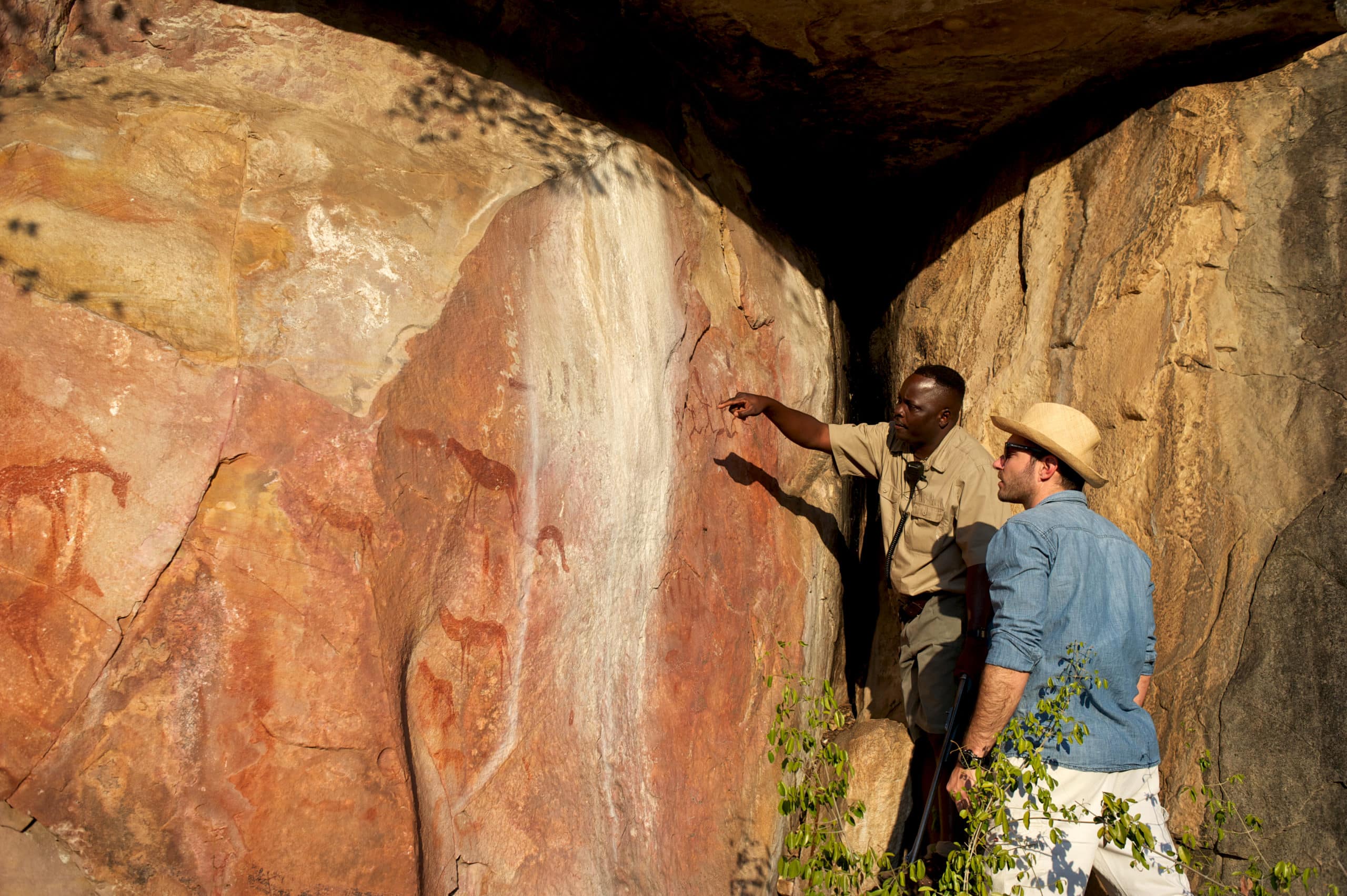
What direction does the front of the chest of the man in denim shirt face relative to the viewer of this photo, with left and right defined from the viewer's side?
facing away from the viewer and to the left of the viewer

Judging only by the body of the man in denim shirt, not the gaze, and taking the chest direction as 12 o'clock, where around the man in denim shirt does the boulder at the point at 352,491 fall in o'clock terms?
The boulder is roughly at 10 o'clock from the man in denim shirt.

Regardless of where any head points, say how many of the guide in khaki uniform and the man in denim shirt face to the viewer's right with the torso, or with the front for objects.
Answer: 0

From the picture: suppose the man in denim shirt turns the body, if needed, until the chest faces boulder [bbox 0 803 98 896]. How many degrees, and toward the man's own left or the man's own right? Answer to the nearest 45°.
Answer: approximately 90° to the man's own left

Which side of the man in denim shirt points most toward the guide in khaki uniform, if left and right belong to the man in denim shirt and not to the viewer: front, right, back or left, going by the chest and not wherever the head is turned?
front

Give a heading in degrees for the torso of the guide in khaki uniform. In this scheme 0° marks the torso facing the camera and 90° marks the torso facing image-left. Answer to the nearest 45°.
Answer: approximately 45°

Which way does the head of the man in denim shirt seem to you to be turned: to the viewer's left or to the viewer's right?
to the viewer's left

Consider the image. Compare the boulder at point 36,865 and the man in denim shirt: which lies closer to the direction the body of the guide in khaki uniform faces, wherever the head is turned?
the boulder
